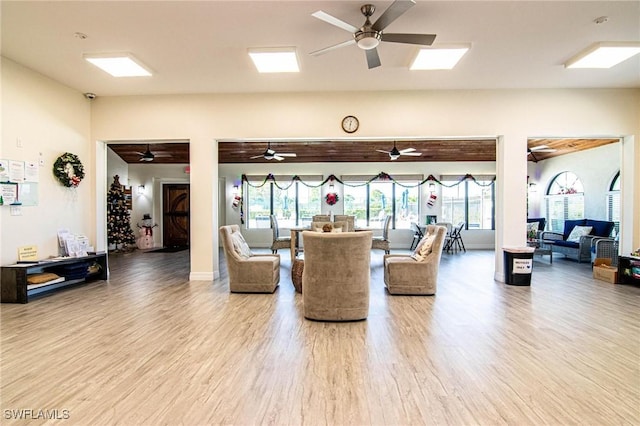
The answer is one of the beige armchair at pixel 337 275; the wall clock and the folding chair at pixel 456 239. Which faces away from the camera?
the beige armchair

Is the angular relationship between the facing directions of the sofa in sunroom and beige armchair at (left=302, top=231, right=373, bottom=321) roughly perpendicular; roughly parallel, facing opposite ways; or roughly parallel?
roughly perpendicular

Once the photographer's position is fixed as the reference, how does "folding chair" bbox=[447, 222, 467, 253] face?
facing to the left of the viewer

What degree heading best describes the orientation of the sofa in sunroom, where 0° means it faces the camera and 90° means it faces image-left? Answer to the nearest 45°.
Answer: approximately 45°

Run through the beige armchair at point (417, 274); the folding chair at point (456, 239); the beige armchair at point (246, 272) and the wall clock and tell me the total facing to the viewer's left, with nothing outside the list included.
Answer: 2

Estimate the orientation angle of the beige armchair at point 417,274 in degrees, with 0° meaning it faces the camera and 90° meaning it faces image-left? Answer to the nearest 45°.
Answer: approximately 90°

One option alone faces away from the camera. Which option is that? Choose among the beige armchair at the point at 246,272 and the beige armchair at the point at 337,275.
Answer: the beige armchair at the point at 337,275

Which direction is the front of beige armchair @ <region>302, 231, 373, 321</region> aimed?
away from the camera

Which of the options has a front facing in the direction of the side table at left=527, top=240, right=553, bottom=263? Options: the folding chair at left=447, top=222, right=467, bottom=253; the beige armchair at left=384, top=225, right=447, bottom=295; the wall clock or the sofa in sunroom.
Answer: the sofa in sunroom

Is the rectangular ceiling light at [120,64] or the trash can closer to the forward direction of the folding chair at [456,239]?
the rectangular ceiling light

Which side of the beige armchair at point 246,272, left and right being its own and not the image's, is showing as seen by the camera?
right

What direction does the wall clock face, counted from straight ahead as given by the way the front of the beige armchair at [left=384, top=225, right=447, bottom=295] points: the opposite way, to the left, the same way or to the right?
to the left

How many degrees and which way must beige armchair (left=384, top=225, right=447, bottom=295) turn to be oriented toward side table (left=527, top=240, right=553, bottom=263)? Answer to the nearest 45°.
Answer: approximately 135° to its right
